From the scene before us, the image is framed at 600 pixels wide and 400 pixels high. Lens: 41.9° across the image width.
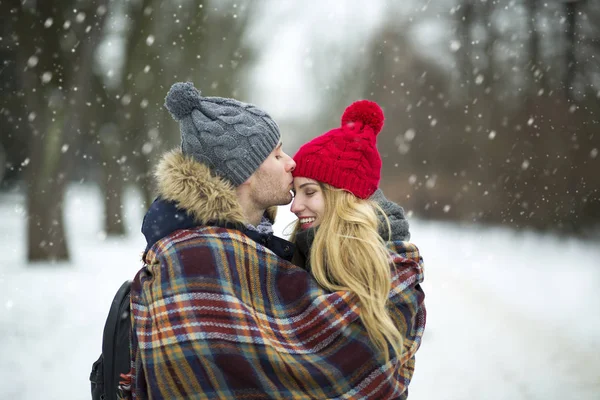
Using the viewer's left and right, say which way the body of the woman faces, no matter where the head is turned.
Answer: facing to the left of the viewer

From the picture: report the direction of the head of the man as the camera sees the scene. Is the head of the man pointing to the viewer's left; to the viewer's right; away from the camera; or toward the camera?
to the viewer's right

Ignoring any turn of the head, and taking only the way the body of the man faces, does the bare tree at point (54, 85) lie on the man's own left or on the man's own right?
on the man's own left

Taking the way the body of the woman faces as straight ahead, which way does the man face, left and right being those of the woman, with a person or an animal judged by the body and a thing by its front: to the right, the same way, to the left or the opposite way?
the opposite way

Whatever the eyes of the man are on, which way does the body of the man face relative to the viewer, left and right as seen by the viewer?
facing to the right of the viewer

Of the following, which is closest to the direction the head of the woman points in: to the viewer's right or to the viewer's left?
to the viewer's left

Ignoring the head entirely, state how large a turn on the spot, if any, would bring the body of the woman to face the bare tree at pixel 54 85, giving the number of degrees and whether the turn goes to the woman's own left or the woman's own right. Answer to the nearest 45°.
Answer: approximately 45° to the woman's own right
